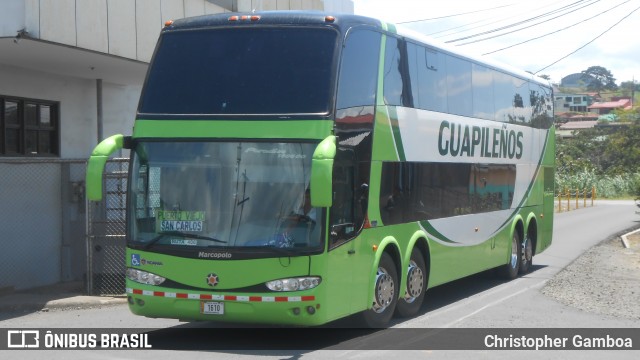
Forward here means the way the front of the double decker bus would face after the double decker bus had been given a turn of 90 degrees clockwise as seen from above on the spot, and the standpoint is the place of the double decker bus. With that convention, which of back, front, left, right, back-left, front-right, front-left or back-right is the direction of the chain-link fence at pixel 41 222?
front

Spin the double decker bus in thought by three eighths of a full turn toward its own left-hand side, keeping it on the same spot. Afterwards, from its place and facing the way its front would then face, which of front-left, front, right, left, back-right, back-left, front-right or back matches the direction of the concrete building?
back-left

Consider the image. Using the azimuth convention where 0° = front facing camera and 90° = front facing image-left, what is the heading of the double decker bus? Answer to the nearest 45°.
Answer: approximately 45°

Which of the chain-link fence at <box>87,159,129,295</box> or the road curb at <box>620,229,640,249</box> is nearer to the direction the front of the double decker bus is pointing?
the chain-link fence

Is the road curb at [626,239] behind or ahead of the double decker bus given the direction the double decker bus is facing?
behind
